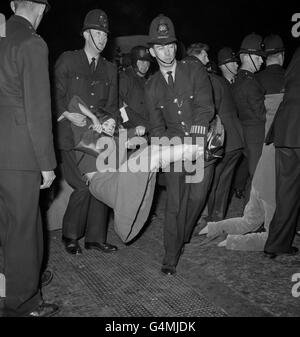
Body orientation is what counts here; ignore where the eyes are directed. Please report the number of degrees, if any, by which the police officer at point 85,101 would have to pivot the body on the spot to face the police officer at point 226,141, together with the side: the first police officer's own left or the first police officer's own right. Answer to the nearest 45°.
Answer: approximately 45° to the first police officer's own left

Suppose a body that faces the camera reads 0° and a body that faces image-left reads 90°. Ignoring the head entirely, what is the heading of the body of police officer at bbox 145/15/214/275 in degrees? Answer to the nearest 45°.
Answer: approximately 0°

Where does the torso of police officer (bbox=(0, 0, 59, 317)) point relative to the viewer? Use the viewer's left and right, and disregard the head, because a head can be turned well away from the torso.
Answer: facing away from the viewer and to the right of the viewer

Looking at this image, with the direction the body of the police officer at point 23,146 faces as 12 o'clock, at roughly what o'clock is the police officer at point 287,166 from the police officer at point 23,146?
the police officer at point 287,166 is roughly at 1 o'clock from the police officer at point 23,146.

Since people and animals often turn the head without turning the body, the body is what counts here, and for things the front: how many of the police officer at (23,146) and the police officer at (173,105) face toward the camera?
1
